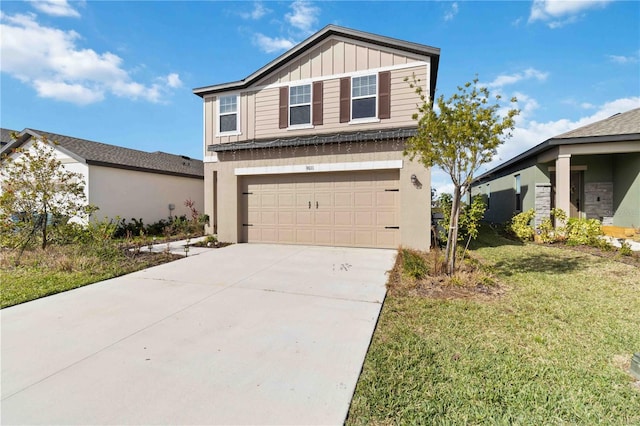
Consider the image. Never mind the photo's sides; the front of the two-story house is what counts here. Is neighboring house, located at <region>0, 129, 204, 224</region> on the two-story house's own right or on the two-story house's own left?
on the two-story house's own right

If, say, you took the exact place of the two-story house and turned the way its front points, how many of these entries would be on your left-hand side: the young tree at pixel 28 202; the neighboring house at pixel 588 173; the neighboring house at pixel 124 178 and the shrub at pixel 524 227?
2

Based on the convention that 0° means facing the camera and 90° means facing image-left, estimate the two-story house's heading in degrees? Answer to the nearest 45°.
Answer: approximately 0°

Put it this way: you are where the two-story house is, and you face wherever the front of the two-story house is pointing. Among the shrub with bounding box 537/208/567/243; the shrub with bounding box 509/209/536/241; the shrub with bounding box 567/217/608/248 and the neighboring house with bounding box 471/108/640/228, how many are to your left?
4

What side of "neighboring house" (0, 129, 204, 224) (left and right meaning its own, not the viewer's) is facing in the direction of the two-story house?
left

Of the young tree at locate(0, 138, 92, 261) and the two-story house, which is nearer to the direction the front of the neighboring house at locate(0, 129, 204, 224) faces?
the young tree

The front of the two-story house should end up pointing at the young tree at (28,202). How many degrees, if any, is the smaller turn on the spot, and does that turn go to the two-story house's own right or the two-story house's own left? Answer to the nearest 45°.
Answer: approximately 90° to the two-story house's own right

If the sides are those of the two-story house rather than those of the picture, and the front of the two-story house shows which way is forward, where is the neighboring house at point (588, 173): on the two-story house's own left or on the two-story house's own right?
on the two-story house's own left

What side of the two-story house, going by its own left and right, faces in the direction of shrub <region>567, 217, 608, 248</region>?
left

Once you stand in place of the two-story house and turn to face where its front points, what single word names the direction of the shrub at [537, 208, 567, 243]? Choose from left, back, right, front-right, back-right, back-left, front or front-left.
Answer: left

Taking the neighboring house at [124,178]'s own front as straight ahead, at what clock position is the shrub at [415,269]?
The shrub is roughly at 10 o'clock from the neighboring house.

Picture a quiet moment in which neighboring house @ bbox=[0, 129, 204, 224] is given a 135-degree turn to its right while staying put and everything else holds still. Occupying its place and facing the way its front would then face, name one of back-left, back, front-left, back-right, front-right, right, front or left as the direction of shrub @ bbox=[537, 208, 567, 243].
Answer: back-right
